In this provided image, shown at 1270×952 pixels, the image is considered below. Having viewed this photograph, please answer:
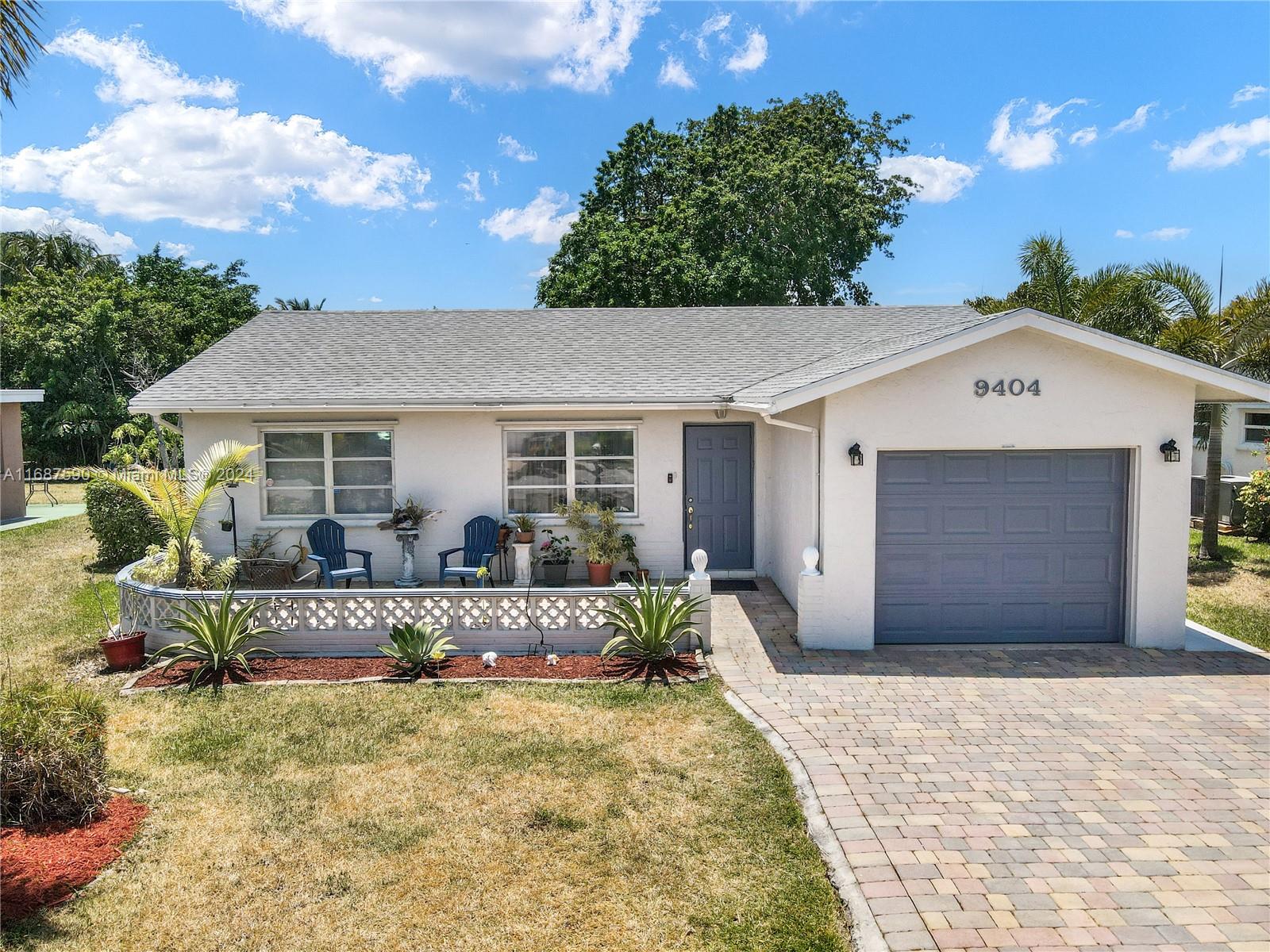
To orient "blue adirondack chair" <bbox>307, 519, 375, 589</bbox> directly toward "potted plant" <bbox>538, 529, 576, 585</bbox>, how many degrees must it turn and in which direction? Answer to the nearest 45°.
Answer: approximately 45° to its left

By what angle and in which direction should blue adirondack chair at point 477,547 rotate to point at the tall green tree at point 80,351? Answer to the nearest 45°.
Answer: approximately 90° to its right

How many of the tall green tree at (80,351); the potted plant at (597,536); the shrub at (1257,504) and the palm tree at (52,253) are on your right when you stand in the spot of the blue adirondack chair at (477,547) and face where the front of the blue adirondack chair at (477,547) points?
2

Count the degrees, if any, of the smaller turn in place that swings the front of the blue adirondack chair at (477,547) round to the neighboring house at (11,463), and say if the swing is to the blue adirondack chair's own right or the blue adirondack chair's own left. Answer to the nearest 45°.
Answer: approximately 90° to the blue adirondack chair's own right

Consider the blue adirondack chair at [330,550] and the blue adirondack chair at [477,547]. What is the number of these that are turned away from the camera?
0

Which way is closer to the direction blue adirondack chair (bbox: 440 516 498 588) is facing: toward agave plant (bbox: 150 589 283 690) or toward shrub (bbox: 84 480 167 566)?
the agave plant

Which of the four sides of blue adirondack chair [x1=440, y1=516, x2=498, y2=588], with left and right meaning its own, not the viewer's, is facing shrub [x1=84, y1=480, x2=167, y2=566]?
right

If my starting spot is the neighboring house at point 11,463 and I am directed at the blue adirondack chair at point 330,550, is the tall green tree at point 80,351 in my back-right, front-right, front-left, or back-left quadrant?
back-left

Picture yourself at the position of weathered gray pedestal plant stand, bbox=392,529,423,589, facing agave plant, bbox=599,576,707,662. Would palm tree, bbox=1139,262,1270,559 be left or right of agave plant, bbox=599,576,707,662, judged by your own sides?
left

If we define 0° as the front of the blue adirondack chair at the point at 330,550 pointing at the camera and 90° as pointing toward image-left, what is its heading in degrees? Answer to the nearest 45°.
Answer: approximately 315°

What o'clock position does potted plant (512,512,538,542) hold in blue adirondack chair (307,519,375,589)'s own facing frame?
The potted plant is roughly at 11 o'clock from the blue adirondack chair.

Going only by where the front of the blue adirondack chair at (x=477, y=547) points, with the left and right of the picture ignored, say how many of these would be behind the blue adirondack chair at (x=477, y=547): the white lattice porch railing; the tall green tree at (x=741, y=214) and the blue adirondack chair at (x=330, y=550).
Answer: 1

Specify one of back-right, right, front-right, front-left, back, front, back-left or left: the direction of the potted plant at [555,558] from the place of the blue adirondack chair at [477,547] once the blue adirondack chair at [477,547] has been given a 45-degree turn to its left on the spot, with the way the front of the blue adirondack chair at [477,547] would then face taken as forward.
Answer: left

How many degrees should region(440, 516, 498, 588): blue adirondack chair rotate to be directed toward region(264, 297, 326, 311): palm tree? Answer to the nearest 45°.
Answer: approximately 135° to its right
